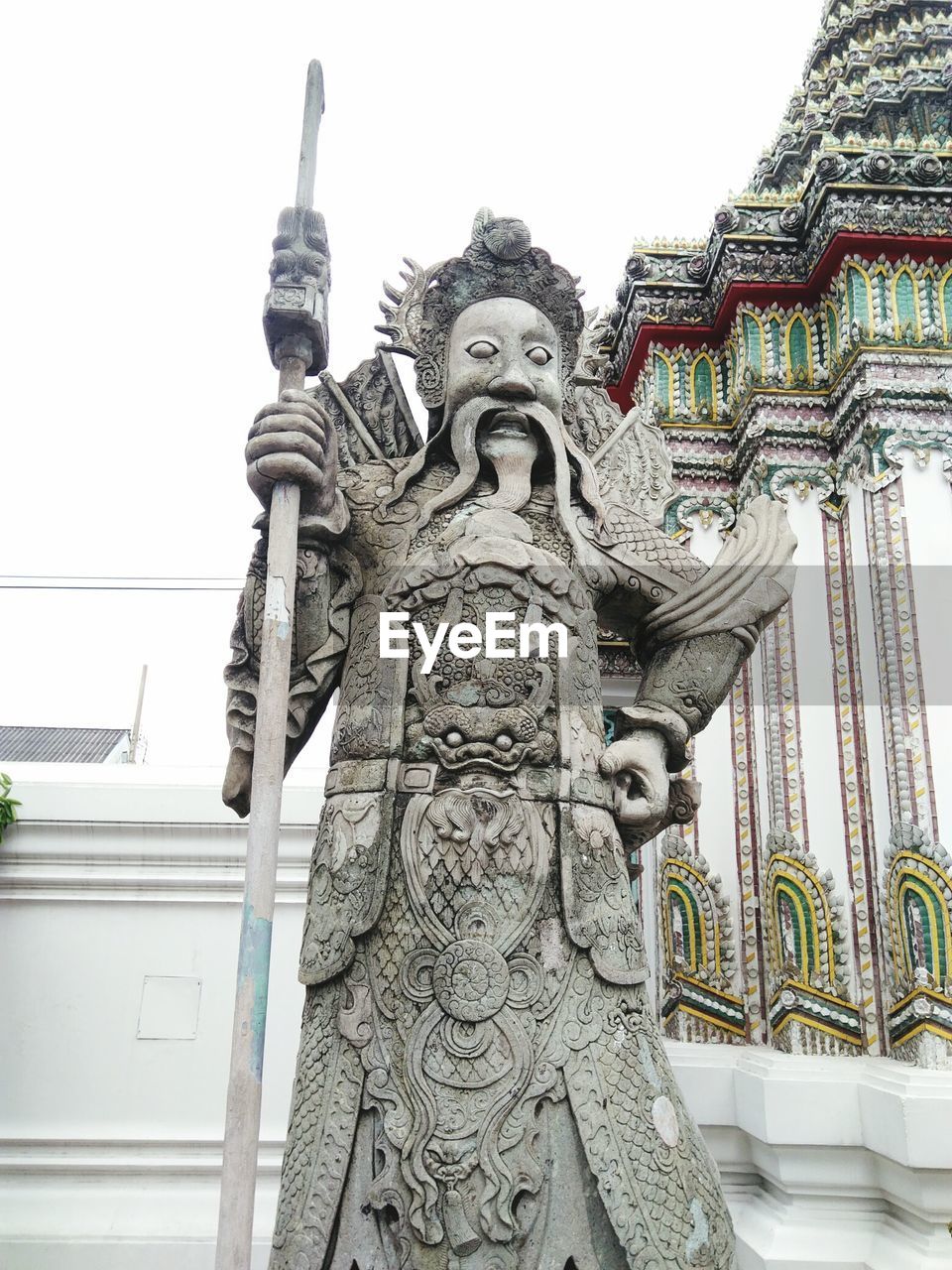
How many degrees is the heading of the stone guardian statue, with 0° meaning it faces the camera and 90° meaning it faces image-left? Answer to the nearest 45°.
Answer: approximately 0°

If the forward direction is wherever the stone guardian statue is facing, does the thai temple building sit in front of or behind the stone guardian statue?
behind
